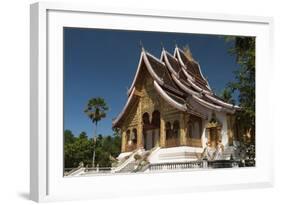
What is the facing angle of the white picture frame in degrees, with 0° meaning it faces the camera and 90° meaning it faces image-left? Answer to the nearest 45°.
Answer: approximately 315°
